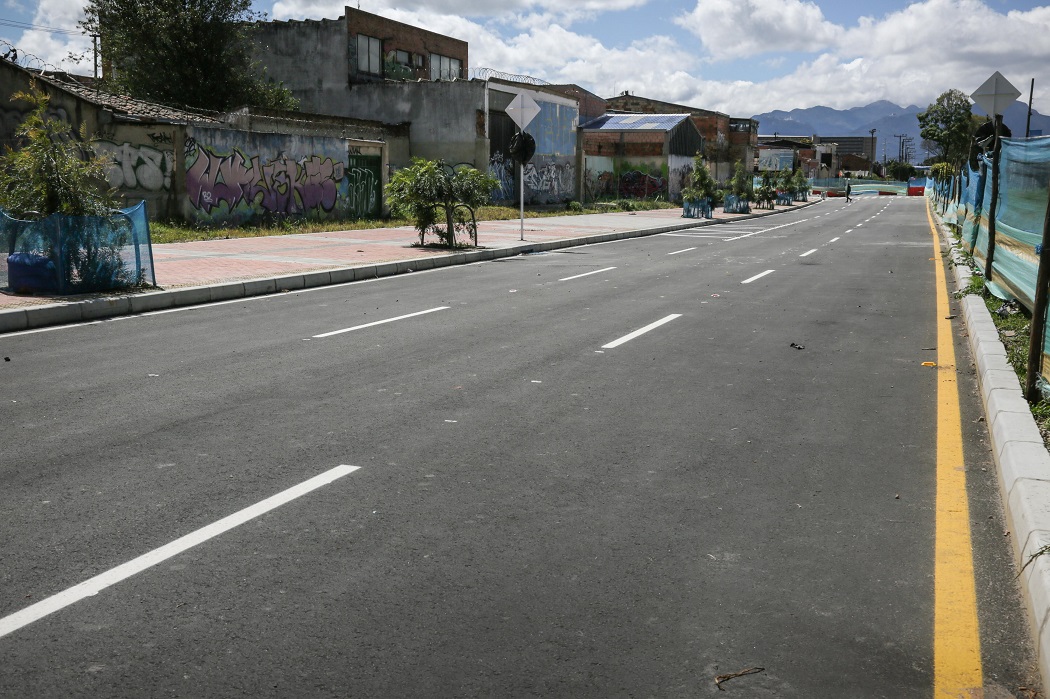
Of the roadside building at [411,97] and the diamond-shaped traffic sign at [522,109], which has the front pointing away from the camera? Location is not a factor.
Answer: the diamond-shaped traffic sign

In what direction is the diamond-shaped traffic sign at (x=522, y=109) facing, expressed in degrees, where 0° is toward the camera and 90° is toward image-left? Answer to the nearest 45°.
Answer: approximately 180°

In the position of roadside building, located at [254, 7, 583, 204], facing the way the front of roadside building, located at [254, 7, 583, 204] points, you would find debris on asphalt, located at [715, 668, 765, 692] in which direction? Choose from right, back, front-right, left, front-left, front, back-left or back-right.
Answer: front-right

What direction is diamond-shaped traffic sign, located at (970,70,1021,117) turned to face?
away from the camera

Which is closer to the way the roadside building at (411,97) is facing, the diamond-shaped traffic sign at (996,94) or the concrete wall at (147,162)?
the diamond-shaped traffic sign

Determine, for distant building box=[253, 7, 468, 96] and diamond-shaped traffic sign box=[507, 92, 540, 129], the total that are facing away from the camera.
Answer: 1

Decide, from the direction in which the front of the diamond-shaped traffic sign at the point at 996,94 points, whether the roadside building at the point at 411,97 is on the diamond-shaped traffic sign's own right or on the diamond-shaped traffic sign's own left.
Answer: on the diamond-shaped traffic sign's own left

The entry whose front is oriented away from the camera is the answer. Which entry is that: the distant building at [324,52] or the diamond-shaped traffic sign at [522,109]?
the diamond-shaped traffic sign

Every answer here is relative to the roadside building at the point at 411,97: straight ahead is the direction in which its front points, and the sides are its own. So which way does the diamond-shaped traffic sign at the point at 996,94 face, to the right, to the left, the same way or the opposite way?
to the left

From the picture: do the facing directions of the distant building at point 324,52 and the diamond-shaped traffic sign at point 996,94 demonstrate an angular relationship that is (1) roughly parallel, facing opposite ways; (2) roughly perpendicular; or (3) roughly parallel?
roughly perpendicular

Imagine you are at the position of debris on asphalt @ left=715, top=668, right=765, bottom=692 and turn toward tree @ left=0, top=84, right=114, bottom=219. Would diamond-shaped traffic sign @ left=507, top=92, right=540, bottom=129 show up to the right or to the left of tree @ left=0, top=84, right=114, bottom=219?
right

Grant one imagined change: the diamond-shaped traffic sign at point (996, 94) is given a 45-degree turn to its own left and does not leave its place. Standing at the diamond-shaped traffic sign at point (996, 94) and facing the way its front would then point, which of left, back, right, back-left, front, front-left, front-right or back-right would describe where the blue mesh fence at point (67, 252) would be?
left

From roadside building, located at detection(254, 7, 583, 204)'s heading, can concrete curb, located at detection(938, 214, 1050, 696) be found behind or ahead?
ahead
